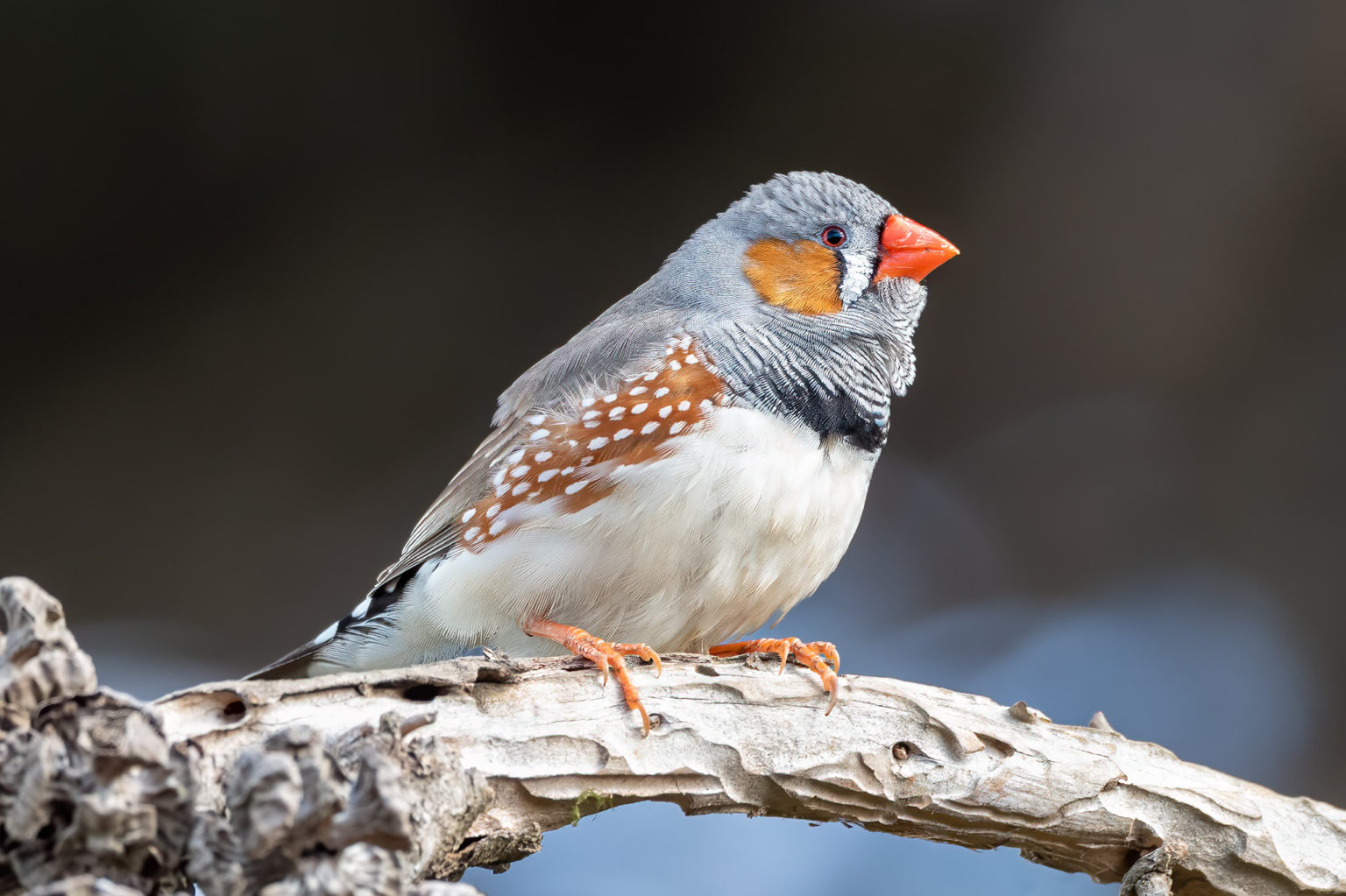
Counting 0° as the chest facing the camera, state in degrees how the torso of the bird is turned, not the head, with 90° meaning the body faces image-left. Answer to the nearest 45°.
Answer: approximately 270°
